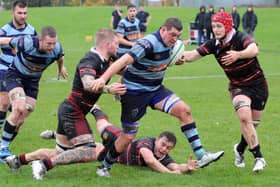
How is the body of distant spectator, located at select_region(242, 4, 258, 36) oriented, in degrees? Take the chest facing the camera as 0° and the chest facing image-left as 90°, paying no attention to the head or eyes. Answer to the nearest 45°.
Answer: approximately 0°

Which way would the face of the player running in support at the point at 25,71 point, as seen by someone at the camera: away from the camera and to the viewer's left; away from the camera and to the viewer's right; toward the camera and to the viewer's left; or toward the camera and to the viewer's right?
toward the camera and to the viewer's right
